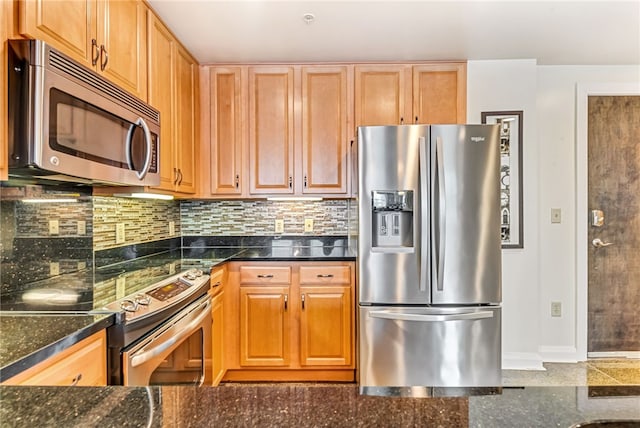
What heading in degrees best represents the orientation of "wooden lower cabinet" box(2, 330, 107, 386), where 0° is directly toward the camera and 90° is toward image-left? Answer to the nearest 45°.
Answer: approximately 315°

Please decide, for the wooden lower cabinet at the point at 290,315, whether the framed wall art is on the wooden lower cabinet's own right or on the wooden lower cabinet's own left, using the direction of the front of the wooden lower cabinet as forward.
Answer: on the wooden lower cabinet's own left

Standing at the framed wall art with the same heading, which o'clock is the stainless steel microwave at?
The stainless steel microwave is roughly at 1 o'clock from the framed wall art.

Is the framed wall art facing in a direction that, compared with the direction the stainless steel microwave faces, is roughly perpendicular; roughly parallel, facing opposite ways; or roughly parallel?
roughly perpendicular

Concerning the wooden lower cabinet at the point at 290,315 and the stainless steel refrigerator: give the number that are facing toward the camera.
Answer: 2

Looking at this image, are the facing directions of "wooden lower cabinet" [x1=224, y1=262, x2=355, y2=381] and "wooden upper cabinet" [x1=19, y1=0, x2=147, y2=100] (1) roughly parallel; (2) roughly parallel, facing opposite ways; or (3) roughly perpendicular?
roughly perpendicular

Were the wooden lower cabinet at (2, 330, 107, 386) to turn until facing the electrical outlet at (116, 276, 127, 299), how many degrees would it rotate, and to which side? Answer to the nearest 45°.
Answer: approximately 135° to its left

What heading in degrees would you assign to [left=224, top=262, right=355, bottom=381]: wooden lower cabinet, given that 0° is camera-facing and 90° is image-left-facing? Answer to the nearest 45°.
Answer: approximately 0°

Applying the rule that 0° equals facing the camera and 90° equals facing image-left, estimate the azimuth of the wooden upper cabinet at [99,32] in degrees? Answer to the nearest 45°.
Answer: approximately 315°

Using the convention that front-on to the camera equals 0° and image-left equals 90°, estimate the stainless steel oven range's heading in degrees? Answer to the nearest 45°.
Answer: approximately 315°
